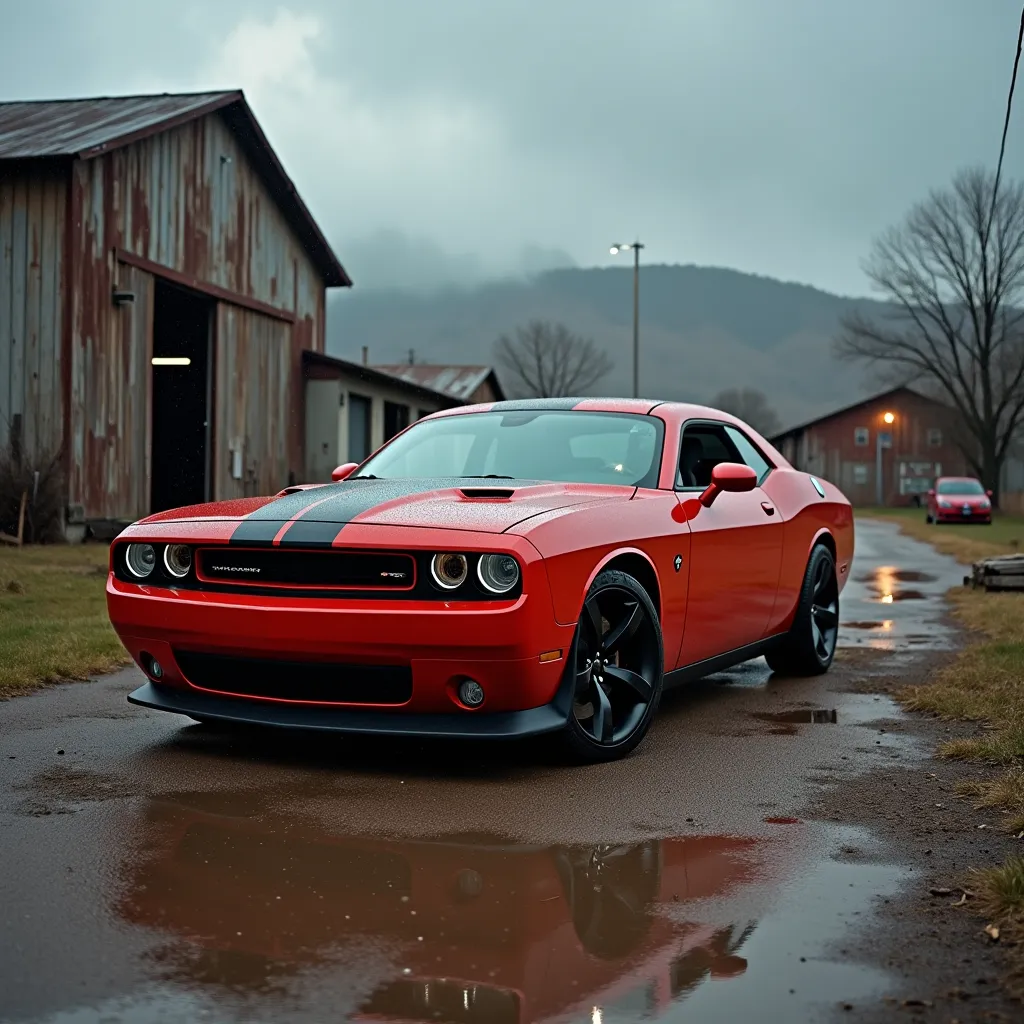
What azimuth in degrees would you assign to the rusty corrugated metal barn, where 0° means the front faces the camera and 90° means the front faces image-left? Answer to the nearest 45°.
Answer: approximately 315°

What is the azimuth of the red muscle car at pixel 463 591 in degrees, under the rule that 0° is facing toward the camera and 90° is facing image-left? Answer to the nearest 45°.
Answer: approximately 45°

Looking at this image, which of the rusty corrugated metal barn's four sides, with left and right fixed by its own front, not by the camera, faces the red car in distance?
left

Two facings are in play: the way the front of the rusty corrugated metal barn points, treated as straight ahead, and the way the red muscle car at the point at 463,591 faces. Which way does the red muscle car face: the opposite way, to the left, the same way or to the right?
to the right

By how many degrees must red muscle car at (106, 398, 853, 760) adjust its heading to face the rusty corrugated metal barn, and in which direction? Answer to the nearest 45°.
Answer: approximately 135° to its right

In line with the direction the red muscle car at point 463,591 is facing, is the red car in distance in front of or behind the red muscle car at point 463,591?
behind

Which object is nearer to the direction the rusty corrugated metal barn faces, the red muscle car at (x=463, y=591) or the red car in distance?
the red muscle car
